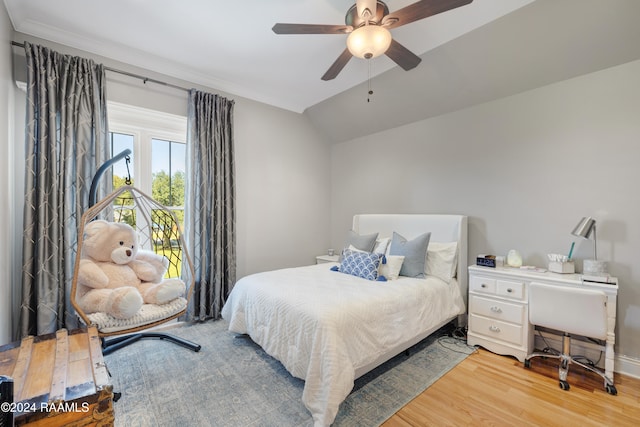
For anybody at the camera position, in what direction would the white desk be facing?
facing the viewer and to the left of the viewer

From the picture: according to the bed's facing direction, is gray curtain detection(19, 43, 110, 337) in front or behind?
in front

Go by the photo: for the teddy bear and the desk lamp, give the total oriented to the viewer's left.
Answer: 1

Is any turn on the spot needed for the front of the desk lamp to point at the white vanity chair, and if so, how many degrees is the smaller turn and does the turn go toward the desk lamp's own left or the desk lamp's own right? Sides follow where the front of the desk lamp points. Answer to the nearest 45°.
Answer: approximately 90° to the desk lamp's own left

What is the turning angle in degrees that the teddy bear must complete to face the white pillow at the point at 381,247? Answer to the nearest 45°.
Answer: approximately 45° to its left

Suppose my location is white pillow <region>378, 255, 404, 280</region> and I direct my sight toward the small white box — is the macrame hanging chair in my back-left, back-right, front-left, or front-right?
back-right

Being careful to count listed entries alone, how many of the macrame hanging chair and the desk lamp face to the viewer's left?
1

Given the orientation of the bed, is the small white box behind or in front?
behind

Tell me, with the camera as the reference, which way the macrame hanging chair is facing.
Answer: facing the viewer and to the right of the viewer

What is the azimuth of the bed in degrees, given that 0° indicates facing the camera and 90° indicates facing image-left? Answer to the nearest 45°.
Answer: approximately 45°

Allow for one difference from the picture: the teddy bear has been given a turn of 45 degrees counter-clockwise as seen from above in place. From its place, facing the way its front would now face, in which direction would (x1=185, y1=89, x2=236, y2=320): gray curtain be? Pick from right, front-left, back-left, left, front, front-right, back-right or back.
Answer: front-left

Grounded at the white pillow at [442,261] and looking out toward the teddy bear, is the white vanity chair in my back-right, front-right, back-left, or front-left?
back-left

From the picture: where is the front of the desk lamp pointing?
to the viewer's left
